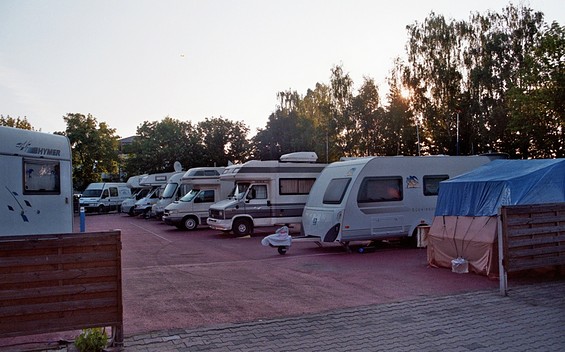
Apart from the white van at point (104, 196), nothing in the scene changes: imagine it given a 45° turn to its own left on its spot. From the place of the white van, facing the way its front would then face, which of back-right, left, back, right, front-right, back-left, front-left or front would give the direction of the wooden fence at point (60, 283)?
front

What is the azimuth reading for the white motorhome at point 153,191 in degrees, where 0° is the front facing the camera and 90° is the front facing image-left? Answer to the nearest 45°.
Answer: approximately 45°

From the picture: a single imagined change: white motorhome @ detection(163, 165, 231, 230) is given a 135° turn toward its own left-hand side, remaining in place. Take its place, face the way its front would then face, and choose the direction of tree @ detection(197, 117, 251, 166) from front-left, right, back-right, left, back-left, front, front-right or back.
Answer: left

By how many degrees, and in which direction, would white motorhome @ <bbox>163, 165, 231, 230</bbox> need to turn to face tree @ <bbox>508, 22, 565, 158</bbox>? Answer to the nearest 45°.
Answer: approximately 135° to its left

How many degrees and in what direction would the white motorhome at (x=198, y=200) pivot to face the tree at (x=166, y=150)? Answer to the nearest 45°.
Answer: approximately 135° to its right

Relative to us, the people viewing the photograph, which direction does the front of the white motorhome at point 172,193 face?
facing the viewer and to the left of the viewer

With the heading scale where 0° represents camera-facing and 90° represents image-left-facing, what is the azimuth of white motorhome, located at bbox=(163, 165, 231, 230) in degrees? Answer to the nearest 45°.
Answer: approximately 45°

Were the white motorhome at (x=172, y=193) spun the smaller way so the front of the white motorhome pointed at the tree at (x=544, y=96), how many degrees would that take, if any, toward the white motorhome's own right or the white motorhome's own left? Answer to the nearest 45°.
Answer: approximately 135° to the white motorhome's own left

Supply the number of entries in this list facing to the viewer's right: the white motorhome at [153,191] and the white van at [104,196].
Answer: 0

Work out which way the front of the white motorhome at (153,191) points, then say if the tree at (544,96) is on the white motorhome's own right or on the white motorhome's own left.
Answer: on the white motorhome's own left

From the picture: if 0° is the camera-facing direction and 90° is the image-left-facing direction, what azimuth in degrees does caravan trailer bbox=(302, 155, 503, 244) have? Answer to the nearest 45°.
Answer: approximately 45°

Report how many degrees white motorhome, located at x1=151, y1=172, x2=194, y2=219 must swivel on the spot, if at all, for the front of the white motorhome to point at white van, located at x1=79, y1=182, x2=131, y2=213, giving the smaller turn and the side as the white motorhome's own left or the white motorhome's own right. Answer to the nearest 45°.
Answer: approximately 135° to the white motorhome's own right
